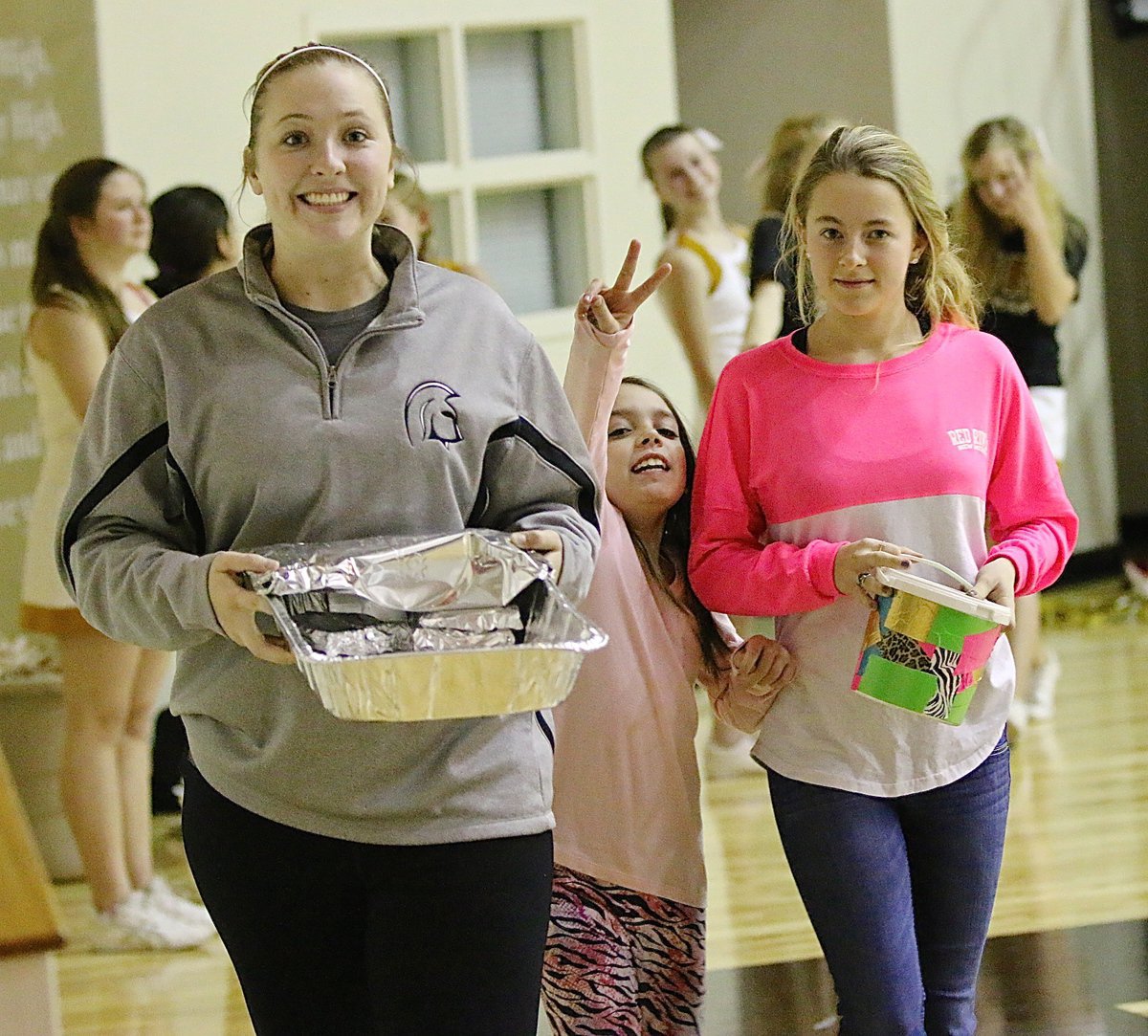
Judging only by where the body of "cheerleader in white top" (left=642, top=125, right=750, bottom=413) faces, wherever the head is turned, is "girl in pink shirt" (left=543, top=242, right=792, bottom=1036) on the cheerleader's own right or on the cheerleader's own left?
on the cheerleader's own right

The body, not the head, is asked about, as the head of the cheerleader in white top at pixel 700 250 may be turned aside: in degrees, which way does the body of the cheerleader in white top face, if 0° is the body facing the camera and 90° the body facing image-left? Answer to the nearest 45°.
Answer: approximately 315°

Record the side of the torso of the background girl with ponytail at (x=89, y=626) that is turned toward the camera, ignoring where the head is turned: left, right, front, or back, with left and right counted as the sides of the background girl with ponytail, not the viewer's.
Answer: right

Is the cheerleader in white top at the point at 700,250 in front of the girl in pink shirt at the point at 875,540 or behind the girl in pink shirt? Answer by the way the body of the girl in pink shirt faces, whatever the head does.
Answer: behind
